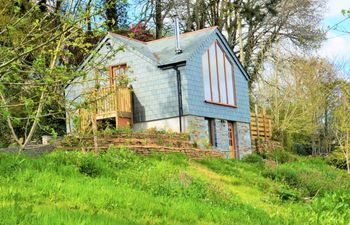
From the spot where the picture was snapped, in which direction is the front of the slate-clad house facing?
facing the viewer and to the right of the viewer

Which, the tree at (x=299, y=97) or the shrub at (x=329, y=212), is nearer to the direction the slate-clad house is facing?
the shrub

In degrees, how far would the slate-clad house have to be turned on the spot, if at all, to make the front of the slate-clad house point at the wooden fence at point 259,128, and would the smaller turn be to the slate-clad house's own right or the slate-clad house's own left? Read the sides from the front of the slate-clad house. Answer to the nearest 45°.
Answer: approximately 90° to the slate-clad house's own left

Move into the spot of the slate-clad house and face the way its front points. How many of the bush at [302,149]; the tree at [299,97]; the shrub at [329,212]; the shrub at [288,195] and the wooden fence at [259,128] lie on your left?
3

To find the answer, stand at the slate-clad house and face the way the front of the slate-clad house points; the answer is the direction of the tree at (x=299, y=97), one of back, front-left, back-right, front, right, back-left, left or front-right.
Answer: left

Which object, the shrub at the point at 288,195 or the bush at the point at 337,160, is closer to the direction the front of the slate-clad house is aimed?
the shrub

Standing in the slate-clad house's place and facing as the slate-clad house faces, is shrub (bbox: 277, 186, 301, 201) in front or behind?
in front

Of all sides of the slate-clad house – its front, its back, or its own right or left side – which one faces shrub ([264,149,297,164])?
front

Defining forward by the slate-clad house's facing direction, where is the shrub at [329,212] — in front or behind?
in front
